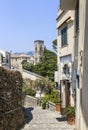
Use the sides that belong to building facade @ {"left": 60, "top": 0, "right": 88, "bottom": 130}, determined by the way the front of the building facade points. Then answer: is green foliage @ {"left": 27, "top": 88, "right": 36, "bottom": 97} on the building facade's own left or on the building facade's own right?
on the building facade's own right

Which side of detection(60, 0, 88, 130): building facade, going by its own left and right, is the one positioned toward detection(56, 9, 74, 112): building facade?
right

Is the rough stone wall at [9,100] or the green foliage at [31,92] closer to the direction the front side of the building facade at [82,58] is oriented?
the rough stone wall

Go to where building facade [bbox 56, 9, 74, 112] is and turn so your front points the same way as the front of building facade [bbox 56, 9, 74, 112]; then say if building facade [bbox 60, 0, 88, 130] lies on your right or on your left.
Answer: on your left

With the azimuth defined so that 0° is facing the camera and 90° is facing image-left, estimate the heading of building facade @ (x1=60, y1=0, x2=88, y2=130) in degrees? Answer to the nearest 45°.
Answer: approximately 90°
